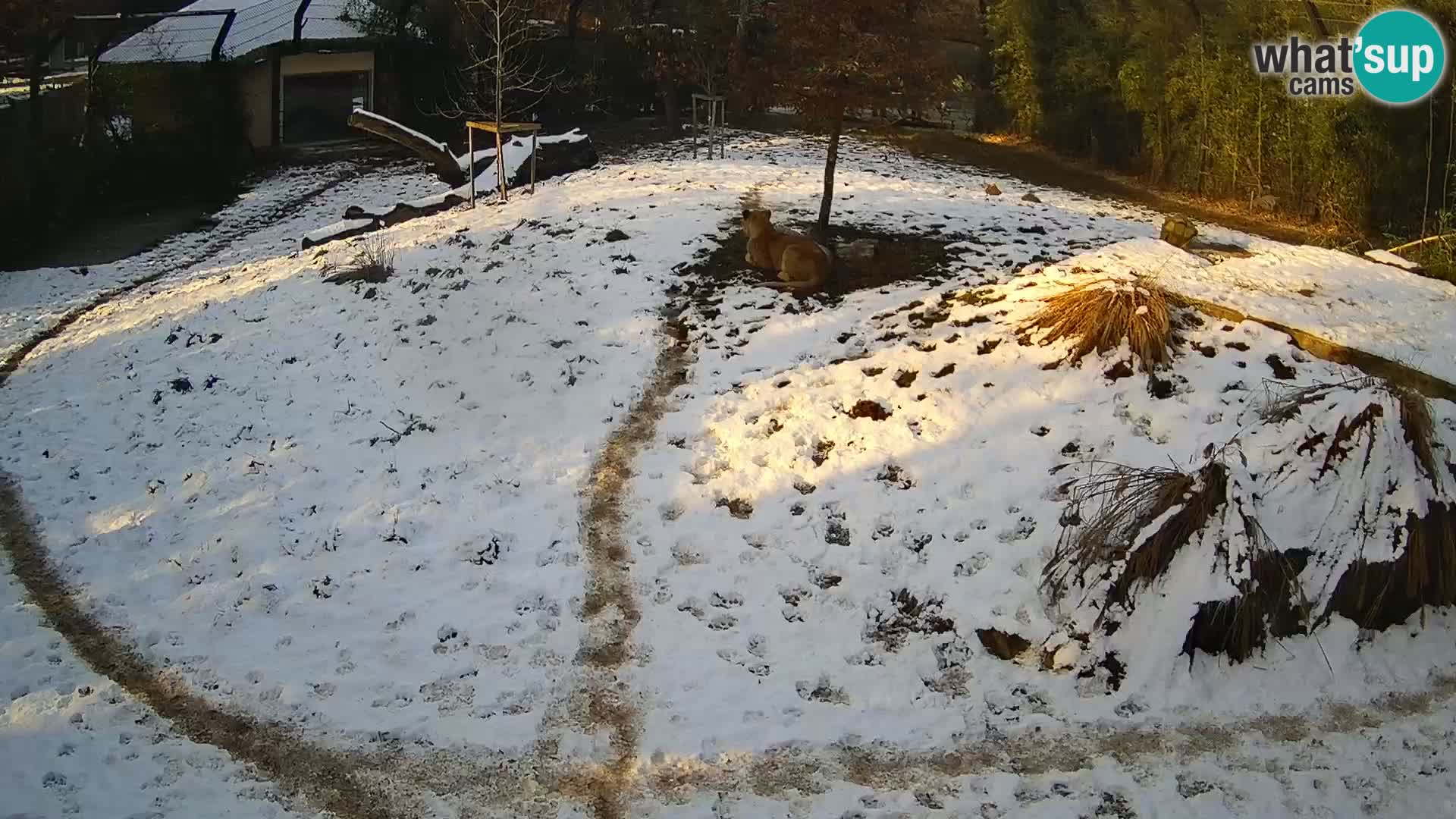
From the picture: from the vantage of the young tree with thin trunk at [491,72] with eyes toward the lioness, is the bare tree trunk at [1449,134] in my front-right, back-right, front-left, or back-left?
front-left

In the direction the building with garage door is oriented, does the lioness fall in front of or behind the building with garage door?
in front

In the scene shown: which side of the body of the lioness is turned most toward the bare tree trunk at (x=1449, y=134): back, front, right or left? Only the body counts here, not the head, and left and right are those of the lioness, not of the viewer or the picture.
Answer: right

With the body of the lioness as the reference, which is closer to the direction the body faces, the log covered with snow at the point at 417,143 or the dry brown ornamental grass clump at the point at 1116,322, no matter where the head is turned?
the log covered with snow

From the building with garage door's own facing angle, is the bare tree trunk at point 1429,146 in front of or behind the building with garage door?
in front

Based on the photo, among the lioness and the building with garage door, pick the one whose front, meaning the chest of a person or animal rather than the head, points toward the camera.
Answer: the building with garage door

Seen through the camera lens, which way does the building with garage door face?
facing the viewer

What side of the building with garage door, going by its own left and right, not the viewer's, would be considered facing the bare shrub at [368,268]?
front

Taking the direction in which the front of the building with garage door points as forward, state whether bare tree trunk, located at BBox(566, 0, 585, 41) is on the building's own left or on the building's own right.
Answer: on the building's own left

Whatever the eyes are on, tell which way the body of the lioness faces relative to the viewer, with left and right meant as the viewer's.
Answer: facing away from the viewer and to the left of the viewer

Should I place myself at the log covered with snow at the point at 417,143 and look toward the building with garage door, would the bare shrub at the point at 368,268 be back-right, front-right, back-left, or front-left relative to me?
back-left

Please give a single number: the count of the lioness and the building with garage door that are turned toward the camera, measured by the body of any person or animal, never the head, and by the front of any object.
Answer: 1

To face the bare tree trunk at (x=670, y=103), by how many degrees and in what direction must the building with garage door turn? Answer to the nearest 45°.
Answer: approximately 90° to its left
